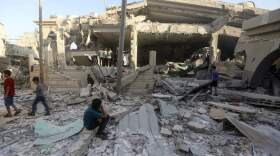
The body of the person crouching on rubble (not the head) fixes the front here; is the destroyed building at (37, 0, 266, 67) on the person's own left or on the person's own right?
on the person's own left

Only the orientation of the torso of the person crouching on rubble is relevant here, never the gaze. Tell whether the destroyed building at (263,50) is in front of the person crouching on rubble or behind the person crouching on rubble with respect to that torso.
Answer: in front

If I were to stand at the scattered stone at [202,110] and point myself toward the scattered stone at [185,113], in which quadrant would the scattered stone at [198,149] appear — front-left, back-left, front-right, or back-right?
front-left

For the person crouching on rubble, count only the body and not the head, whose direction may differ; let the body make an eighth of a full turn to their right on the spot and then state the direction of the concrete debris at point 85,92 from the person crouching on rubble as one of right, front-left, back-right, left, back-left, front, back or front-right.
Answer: back-left

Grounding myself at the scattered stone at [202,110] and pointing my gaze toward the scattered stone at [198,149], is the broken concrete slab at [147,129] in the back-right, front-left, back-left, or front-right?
front-right
